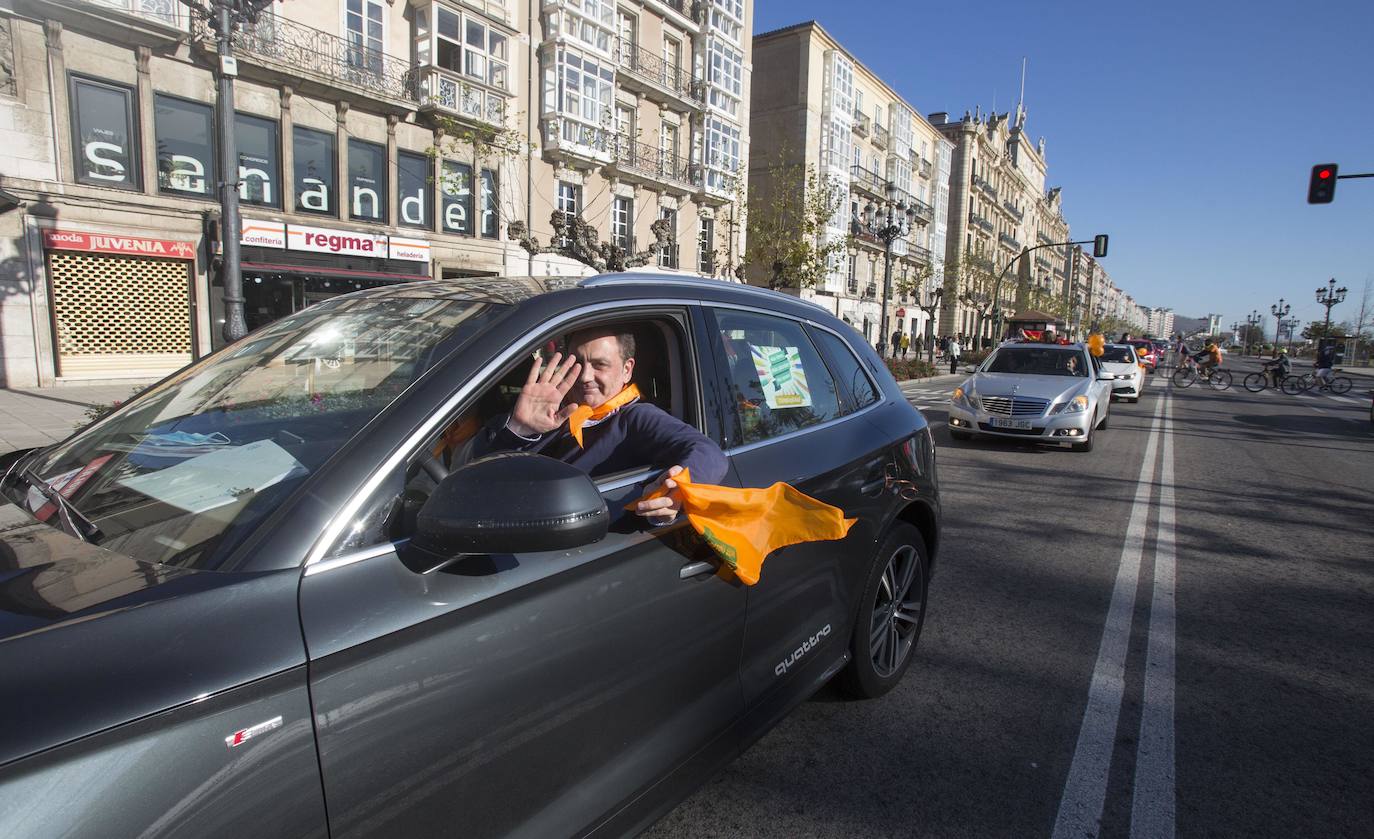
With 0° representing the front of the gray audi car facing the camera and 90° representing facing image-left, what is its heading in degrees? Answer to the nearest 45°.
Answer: approximately 45°

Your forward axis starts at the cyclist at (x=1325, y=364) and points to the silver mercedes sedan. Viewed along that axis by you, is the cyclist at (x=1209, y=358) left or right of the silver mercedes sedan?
right

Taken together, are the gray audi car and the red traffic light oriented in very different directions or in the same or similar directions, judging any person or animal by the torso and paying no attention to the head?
same or similar directions

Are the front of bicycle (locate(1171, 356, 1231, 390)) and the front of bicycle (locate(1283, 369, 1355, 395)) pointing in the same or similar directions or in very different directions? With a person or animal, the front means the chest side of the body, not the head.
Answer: same or similar directions

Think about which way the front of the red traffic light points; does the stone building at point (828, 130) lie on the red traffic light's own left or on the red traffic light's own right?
on the red traffic light's own right

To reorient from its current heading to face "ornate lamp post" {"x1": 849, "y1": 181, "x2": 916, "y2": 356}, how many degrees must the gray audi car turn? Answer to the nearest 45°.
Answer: approximately 180°

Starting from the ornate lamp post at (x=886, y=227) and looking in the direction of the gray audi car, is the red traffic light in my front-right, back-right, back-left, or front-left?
front-left

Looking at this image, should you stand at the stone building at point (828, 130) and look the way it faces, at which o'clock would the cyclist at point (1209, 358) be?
The cyclist is roughly at 12 o'clock from the stone building.

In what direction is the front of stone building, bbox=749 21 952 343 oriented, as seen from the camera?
facing the viewer and to the right of the viewer

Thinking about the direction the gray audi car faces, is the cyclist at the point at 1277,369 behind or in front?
behind

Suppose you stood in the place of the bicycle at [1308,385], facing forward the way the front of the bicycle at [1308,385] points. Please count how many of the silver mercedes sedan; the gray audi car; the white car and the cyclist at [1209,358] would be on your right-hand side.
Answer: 0

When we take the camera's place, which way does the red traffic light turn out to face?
facing the viewer

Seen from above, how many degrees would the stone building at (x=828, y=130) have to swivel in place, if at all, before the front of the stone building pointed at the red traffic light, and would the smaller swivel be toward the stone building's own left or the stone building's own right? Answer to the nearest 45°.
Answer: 0° — it already faces it

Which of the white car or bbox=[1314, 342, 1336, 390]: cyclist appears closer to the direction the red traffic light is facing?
the white car

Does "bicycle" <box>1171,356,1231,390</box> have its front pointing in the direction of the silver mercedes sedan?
no
